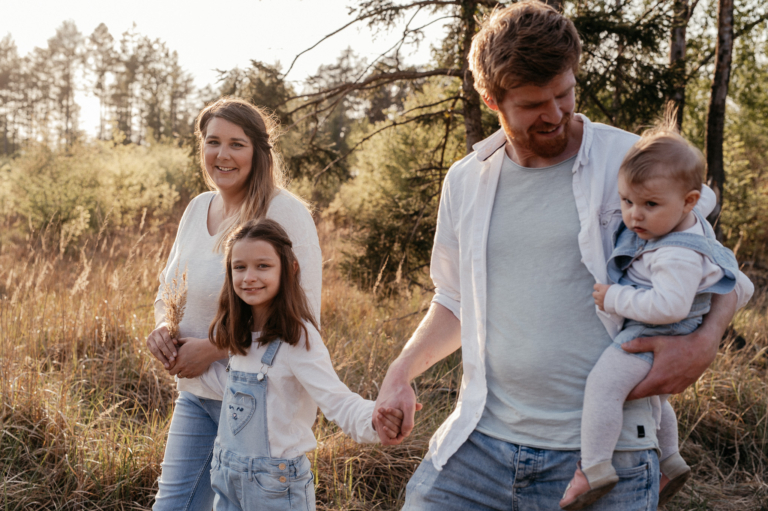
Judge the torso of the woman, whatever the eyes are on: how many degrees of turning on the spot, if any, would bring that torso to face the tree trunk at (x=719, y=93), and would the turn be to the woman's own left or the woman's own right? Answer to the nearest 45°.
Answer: approximately 180°

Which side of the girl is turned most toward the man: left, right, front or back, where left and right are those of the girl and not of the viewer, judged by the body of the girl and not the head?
left

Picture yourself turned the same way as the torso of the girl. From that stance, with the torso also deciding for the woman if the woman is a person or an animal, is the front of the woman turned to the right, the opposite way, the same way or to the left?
the same way

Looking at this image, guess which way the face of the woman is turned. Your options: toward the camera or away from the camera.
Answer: toward the camera

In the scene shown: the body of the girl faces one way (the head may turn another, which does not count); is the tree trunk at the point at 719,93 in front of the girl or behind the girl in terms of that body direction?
behind

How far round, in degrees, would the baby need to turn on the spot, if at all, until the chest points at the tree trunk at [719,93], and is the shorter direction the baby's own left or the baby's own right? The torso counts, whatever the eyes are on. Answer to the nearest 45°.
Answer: approximately 135° to the baby's own right

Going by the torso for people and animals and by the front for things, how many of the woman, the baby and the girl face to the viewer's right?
0

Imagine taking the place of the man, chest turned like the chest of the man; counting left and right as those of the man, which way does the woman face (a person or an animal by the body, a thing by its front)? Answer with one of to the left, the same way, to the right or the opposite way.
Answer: the same way

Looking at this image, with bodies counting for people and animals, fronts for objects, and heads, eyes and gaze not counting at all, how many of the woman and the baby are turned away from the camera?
0

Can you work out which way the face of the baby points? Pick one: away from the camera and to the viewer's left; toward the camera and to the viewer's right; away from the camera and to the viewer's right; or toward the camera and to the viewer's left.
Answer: toward the camera and to the viewer's left

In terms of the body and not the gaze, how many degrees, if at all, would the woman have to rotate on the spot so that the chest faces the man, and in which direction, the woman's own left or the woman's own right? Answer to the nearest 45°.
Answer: approximately 90° to the woman's own left

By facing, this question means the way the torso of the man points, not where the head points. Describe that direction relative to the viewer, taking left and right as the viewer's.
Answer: facing the viewer
